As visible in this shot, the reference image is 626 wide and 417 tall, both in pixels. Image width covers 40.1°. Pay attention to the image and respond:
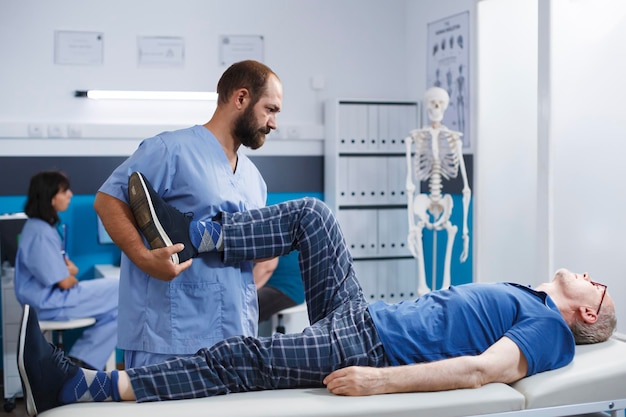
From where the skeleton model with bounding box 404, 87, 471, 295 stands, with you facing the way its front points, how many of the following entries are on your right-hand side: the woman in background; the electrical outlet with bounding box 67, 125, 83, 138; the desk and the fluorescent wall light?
4

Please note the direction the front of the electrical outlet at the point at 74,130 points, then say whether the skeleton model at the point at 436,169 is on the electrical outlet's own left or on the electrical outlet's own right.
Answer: on the electrical outlet's own left

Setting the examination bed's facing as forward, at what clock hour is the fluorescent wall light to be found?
The fluorescent wall light is roughly at 2 o'clock from the examination bed.

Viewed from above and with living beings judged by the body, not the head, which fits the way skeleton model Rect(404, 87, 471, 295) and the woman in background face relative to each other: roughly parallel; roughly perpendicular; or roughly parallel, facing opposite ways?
roughly perpendicular

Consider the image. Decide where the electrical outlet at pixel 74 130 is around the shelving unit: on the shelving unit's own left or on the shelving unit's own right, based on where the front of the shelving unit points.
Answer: on the shelving unit's own right

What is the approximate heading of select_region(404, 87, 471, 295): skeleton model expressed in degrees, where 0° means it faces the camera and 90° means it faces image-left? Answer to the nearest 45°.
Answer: approximately 0°

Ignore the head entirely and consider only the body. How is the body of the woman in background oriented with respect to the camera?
to the viewer's right

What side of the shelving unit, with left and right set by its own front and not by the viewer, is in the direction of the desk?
right

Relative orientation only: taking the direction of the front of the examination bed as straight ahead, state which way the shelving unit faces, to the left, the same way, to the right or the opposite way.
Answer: to the left

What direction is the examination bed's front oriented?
to the viewer's left

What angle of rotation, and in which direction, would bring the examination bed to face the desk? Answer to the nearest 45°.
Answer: approximately 45° to its right
